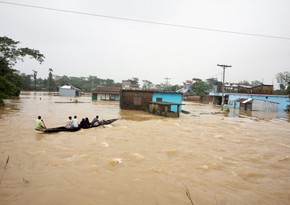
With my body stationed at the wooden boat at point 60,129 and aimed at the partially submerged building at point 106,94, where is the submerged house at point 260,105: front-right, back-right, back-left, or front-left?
front-right

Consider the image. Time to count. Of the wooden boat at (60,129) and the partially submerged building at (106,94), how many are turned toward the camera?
1

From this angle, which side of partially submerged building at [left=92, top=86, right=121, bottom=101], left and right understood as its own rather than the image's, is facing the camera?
front

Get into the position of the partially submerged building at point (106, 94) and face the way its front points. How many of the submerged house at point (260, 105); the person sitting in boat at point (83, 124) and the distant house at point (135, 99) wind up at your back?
0

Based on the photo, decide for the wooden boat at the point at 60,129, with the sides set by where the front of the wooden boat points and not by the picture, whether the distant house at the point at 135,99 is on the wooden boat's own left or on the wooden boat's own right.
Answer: on the wooden boat's own left

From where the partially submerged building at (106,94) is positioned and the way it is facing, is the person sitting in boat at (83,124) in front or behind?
in front

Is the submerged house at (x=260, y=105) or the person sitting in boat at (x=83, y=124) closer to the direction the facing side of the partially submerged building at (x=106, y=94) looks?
the person sitting in boat

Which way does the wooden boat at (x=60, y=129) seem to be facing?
to the viewer's right

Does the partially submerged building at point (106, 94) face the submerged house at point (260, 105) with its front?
no

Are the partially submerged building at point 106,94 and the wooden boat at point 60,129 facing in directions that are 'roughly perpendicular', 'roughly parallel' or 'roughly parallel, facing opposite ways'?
roughly perpendicular

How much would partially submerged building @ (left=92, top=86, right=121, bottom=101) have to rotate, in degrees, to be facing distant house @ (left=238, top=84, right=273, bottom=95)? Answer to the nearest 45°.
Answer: approximately 90° to its left
